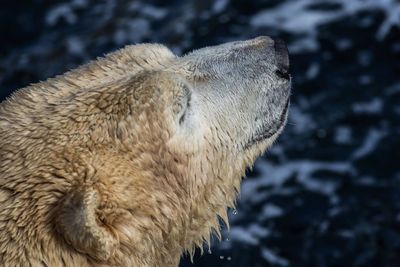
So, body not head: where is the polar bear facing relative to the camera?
to the viewer's right
